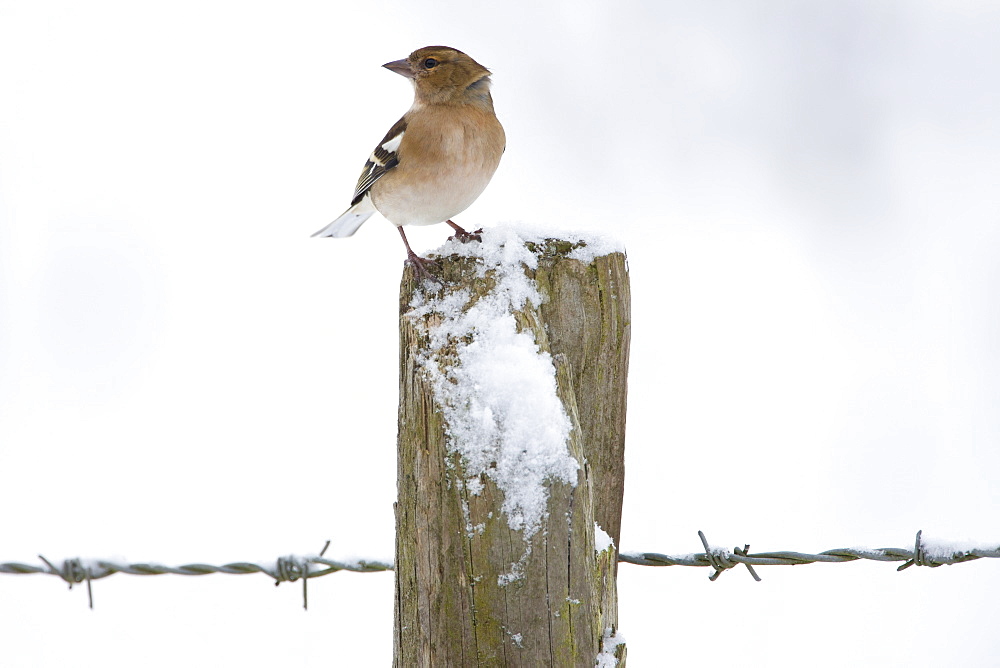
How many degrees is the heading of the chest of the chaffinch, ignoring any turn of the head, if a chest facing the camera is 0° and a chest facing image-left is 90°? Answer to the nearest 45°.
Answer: approximately 315°
